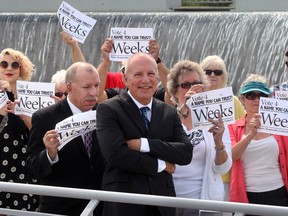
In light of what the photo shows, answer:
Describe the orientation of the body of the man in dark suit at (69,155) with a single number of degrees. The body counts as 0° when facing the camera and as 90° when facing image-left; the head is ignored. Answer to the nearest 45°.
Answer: approximately 315°

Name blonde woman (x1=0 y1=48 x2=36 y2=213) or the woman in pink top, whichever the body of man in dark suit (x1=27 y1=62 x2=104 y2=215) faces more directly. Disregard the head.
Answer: the woman in pink top

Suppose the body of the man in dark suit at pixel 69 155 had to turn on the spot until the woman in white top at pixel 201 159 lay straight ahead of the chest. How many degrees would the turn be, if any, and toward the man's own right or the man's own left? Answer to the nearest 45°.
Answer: approximately 45° to the man's own left

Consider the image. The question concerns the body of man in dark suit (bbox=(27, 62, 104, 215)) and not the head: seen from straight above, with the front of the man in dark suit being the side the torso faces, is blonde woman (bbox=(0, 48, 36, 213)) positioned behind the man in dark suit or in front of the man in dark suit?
behind

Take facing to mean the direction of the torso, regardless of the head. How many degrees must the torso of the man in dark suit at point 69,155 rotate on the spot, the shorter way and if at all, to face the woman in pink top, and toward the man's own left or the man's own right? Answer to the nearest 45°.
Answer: approximately 45° to the man's own left

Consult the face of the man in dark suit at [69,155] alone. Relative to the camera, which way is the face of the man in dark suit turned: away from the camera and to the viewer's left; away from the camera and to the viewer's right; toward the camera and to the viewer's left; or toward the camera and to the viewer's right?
toward the camera and to the viewer's right
